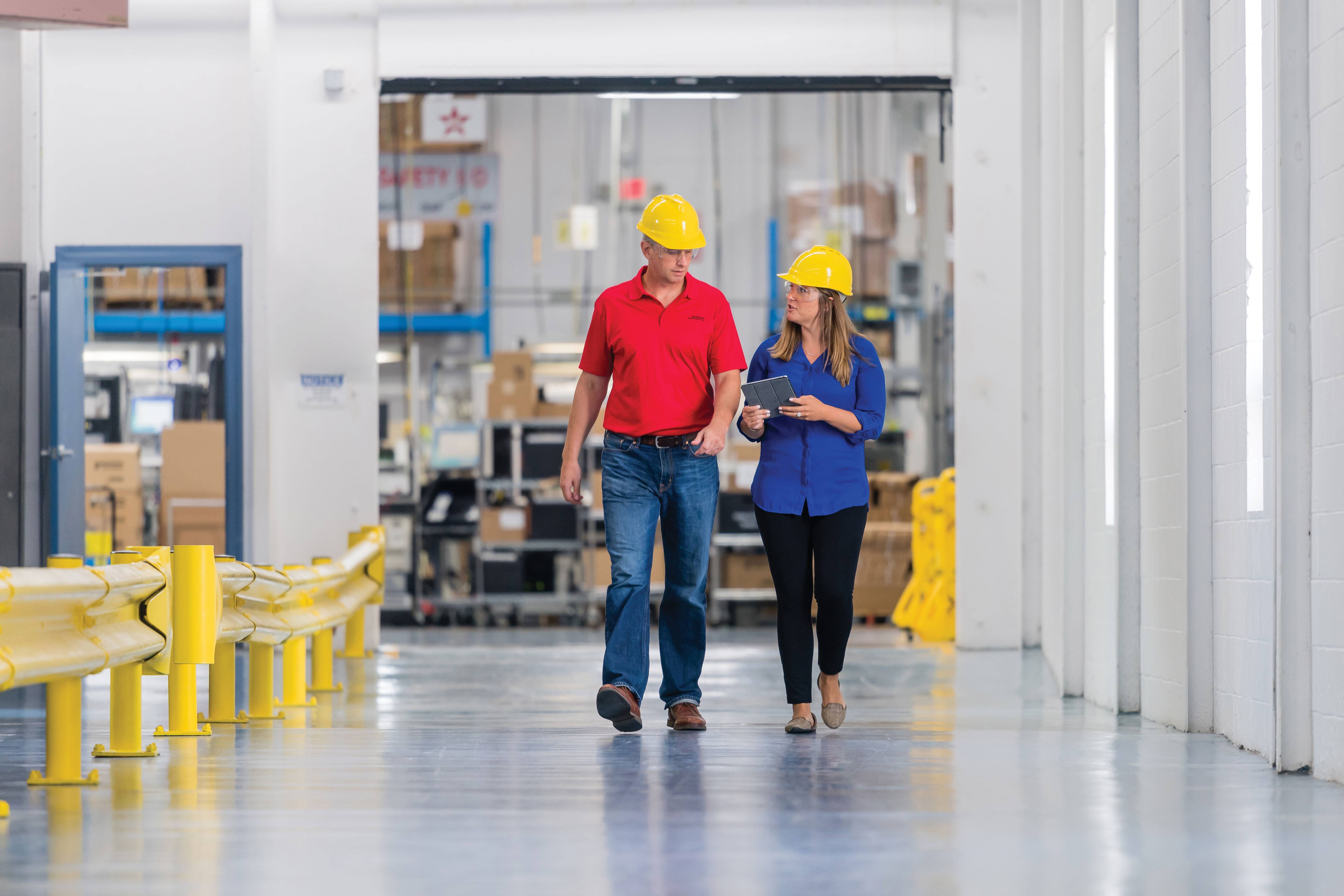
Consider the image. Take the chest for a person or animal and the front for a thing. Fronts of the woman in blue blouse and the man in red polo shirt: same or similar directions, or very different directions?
same or similar directions

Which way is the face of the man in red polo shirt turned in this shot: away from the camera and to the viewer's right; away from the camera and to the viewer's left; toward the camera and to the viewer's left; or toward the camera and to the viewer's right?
toward the camera and to the viewer's right

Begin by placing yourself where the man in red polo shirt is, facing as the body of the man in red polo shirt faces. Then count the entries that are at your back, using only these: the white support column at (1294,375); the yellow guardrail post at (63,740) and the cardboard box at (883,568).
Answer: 1

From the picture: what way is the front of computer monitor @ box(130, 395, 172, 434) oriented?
toward the camera

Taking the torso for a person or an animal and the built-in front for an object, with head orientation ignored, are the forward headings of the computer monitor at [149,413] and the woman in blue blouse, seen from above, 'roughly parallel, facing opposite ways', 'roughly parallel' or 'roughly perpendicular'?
roughly parallel

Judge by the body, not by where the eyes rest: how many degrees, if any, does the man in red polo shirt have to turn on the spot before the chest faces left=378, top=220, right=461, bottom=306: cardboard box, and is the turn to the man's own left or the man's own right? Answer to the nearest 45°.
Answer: approximately 180°

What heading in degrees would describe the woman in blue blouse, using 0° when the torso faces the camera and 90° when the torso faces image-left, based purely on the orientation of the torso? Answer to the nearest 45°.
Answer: approximately 0°

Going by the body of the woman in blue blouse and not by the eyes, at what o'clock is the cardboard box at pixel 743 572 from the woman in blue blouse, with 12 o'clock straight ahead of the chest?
The cardboard box is roughly at 6 o'clock from the woman in blue blouse.

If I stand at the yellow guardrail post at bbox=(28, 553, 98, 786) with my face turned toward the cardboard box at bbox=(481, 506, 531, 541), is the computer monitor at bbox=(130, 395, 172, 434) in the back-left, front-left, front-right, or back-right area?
front-left

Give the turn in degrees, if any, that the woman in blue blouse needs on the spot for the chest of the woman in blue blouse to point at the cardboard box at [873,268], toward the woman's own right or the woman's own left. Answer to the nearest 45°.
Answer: approximately 180°

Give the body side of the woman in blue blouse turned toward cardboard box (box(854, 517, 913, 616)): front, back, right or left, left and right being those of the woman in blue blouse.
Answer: back

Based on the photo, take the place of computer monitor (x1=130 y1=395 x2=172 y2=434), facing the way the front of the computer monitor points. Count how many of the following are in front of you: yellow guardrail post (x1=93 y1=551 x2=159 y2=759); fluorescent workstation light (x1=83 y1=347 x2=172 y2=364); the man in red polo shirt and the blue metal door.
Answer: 3

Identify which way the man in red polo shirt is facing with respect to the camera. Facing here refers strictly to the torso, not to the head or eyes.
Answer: toward the camera

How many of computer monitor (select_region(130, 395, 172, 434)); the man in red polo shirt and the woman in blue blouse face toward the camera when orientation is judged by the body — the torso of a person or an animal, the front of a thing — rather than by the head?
3

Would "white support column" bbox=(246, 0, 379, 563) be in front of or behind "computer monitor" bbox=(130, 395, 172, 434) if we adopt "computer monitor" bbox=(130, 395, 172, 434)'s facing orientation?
in front

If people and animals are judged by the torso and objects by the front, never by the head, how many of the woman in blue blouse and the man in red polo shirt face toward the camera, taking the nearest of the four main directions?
2
